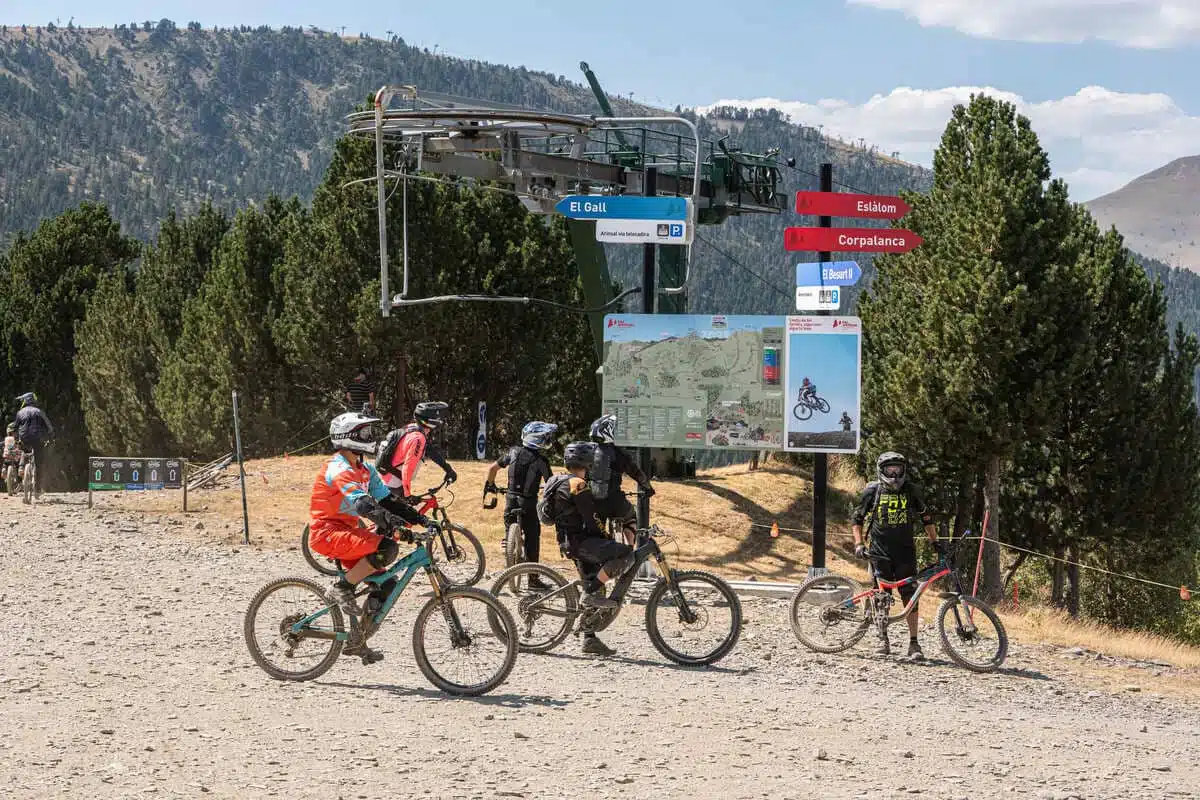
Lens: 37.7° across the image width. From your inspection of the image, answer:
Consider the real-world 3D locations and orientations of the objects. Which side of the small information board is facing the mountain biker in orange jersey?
front

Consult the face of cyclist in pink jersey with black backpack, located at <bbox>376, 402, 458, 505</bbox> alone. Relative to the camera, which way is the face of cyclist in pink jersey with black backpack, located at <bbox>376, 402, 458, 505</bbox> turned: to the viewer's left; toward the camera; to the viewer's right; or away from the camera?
to the viewer's right

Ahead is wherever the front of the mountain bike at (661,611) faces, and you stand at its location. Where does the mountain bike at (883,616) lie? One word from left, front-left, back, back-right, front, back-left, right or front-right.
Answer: front-left

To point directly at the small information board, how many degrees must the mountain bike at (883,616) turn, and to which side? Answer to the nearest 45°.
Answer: approximately 135° to its left

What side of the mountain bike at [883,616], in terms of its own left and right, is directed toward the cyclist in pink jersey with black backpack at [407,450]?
back

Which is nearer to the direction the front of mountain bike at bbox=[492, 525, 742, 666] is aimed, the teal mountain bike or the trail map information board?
the trail map information board

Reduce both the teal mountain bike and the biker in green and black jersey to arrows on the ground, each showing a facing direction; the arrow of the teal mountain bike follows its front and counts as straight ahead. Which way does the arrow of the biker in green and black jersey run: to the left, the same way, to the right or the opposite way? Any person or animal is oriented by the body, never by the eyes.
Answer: to the right

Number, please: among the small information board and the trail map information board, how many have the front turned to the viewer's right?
0

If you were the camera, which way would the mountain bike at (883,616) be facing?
facing to the right of the viewer

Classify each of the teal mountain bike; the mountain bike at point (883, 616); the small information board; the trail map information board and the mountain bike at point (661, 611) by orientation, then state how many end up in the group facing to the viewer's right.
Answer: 3

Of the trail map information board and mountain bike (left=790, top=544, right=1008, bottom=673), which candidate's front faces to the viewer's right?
the mountain bike

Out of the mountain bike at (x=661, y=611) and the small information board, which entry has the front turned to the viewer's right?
the mountain bike

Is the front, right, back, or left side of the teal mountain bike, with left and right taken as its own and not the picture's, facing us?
right

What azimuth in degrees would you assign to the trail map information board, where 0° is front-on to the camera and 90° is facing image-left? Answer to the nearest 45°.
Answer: approximately 0°

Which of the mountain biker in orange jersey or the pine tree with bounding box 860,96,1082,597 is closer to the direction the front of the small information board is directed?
the mountain biker in orange jersey

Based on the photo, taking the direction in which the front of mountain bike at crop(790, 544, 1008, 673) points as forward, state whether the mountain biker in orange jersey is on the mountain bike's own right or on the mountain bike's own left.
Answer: on the mountain bike's own right
